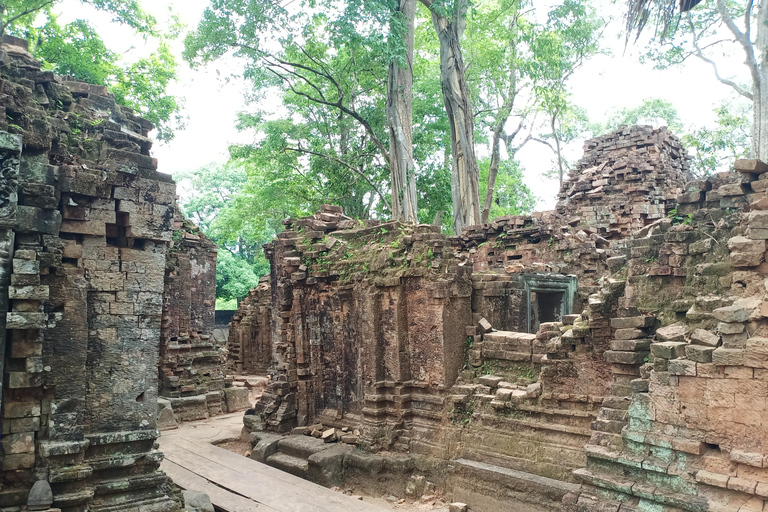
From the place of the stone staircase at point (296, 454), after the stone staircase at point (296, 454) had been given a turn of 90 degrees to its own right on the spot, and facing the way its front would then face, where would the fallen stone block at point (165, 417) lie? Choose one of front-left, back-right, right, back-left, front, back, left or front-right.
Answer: front

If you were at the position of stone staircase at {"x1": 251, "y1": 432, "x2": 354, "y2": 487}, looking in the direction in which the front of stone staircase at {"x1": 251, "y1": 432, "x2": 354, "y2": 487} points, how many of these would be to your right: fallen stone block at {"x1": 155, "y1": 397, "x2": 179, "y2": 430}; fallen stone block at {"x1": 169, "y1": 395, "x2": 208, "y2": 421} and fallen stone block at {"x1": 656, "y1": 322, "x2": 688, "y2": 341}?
2

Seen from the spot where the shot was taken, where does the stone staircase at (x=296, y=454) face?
facing the viewer and to the left of the viewer

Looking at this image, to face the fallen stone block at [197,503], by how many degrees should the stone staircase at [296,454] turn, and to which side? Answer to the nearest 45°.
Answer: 0° — it already faces it

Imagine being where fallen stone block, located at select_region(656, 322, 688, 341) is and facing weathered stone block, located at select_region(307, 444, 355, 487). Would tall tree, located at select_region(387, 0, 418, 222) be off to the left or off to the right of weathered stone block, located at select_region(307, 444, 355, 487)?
right

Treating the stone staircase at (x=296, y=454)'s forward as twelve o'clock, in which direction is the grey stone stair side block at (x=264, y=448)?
The grey stone stair side block is roughly at 3 o'clock from the stone staircase.

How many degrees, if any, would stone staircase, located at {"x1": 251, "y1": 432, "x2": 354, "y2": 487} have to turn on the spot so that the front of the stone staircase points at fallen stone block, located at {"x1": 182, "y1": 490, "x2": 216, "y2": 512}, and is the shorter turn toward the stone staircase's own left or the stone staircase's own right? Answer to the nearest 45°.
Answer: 0° — it already faces it

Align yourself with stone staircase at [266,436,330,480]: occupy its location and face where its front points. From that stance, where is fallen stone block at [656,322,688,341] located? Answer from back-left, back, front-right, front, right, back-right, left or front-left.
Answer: left

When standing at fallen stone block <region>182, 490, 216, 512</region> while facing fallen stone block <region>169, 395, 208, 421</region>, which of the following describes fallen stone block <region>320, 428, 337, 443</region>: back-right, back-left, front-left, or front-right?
front-right

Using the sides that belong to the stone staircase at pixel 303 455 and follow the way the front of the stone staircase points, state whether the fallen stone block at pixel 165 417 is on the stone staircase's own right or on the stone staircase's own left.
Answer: on the stone staircase's own right

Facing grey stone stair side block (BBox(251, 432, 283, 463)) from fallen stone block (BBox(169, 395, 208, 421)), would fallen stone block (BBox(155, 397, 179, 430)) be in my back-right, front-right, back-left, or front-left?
front-right

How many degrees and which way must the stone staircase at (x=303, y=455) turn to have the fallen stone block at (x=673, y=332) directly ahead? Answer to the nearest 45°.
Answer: approximately 90° to its left

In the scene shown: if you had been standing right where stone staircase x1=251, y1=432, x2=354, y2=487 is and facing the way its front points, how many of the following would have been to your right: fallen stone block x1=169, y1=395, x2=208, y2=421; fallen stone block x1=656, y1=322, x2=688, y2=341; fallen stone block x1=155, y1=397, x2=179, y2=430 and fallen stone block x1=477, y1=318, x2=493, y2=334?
2

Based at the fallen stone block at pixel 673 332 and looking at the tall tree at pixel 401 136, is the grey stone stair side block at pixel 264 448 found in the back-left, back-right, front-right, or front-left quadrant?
front-left
